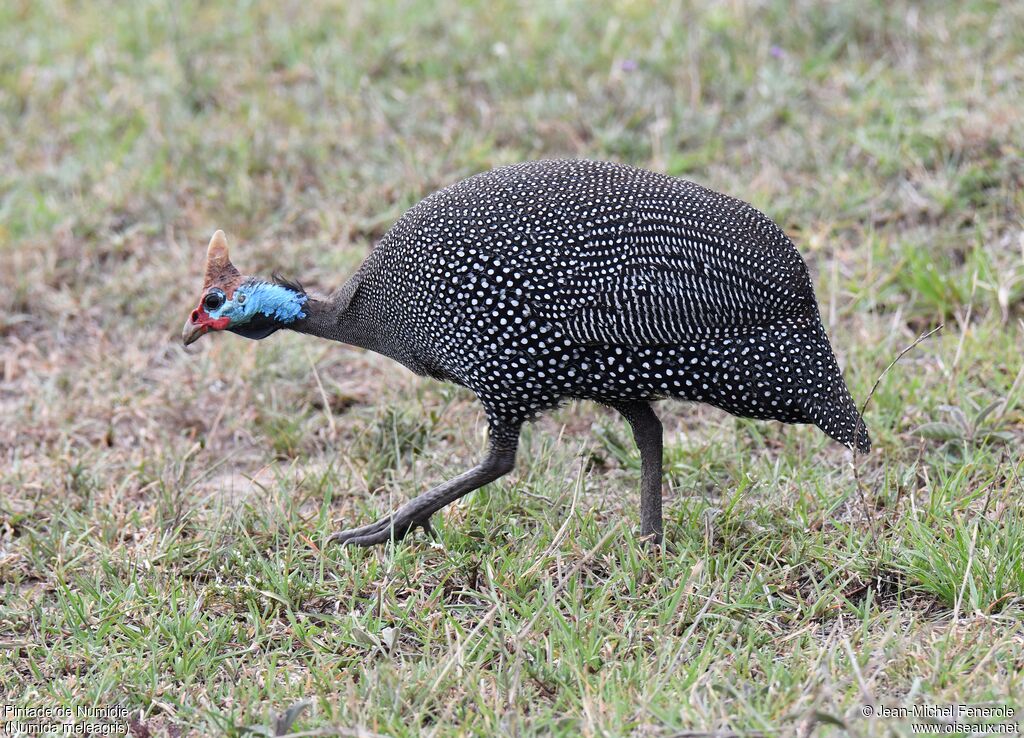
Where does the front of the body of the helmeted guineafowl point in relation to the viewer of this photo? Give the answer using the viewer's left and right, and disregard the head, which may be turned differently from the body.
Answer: facing to the left of the viewer
